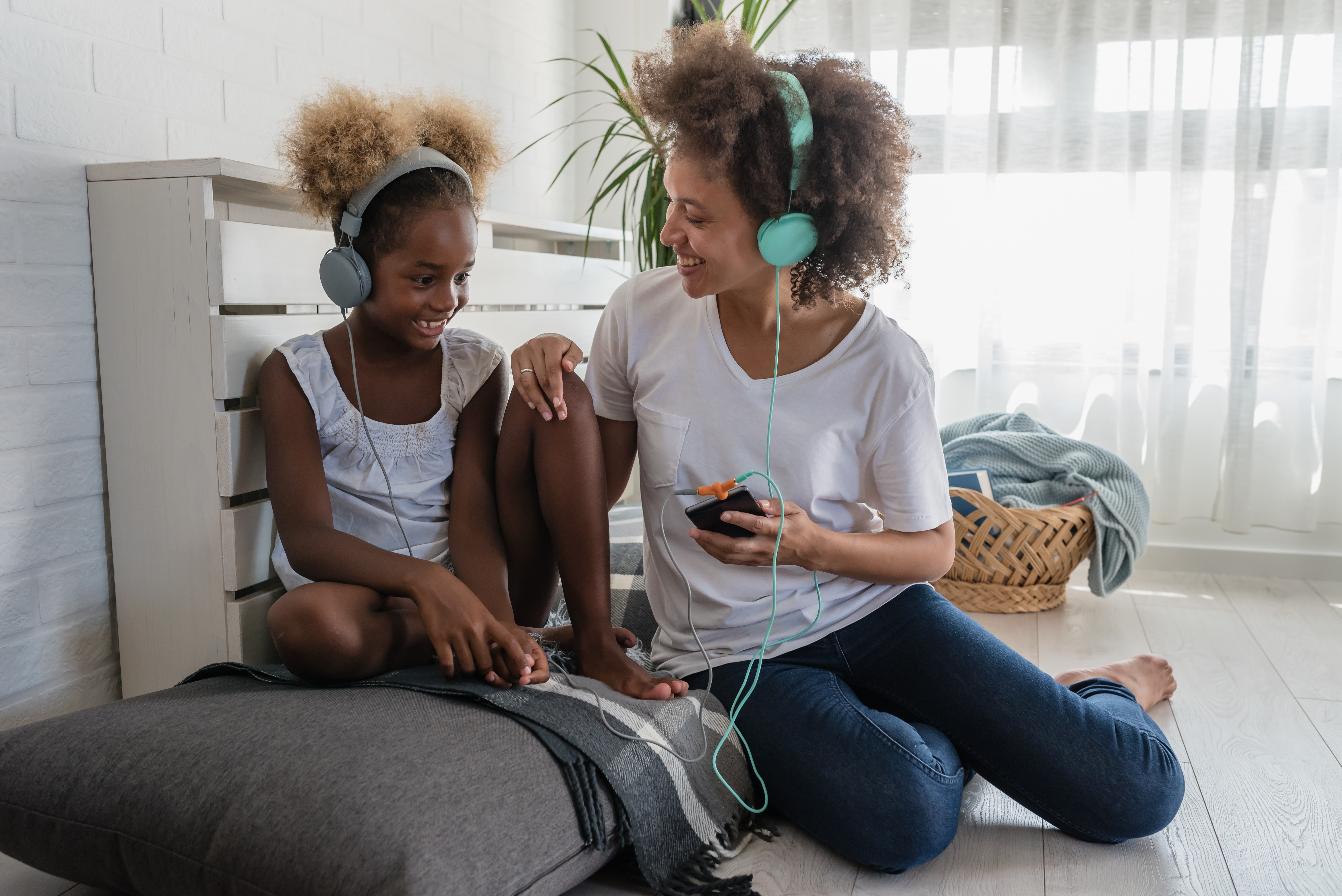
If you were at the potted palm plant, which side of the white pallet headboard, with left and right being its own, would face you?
left

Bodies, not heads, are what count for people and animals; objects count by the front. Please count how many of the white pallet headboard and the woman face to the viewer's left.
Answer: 0

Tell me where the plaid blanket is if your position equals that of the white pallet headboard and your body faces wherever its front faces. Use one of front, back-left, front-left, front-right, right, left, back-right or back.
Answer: front

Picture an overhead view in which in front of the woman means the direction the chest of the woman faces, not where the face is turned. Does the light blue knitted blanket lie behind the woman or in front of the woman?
behind

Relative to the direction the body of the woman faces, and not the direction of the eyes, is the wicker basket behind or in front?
behind

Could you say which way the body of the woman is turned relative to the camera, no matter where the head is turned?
toward the camera

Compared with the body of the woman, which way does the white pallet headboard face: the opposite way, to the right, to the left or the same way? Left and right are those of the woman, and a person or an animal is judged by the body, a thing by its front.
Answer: to the left

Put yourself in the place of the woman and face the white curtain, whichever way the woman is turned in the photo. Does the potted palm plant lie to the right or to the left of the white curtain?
left

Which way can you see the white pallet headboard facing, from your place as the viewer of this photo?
facing the viewer and to the right of the viewer

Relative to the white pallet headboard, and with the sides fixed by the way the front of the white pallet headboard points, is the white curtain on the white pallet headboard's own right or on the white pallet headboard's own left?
on the white pallet headboard's own left

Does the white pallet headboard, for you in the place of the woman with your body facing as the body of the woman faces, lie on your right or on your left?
on your right

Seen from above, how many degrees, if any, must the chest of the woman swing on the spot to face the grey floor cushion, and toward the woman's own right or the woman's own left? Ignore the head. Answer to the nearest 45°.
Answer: approximately 45° to the woman's own right
